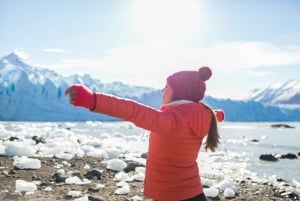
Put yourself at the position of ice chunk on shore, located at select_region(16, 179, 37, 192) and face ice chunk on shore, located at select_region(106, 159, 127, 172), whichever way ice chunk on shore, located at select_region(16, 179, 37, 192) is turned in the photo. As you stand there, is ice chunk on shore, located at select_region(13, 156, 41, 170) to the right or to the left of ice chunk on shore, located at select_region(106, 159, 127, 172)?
left

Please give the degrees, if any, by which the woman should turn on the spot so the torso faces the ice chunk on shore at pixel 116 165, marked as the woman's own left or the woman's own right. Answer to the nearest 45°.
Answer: approximately 45° to the woman's own right

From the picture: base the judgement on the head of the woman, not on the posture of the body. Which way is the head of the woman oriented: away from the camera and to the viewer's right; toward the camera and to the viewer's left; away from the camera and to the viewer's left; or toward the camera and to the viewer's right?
away from the camera and to the viewer's left

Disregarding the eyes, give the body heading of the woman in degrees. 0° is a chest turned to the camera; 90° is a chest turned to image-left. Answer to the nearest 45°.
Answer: approximately 135°
